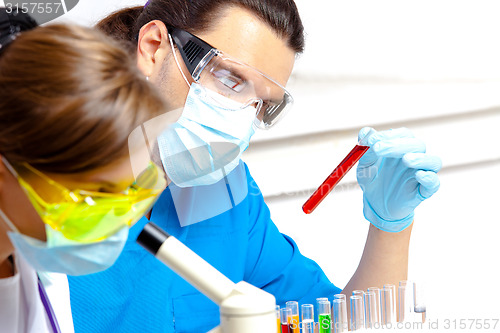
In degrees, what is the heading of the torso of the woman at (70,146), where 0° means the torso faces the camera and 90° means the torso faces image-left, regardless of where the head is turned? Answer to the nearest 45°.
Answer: approximately 315°

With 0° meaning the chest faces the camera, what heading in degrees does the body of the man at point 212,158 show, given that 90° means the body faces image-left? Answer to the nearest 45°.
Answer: approximately 315°
